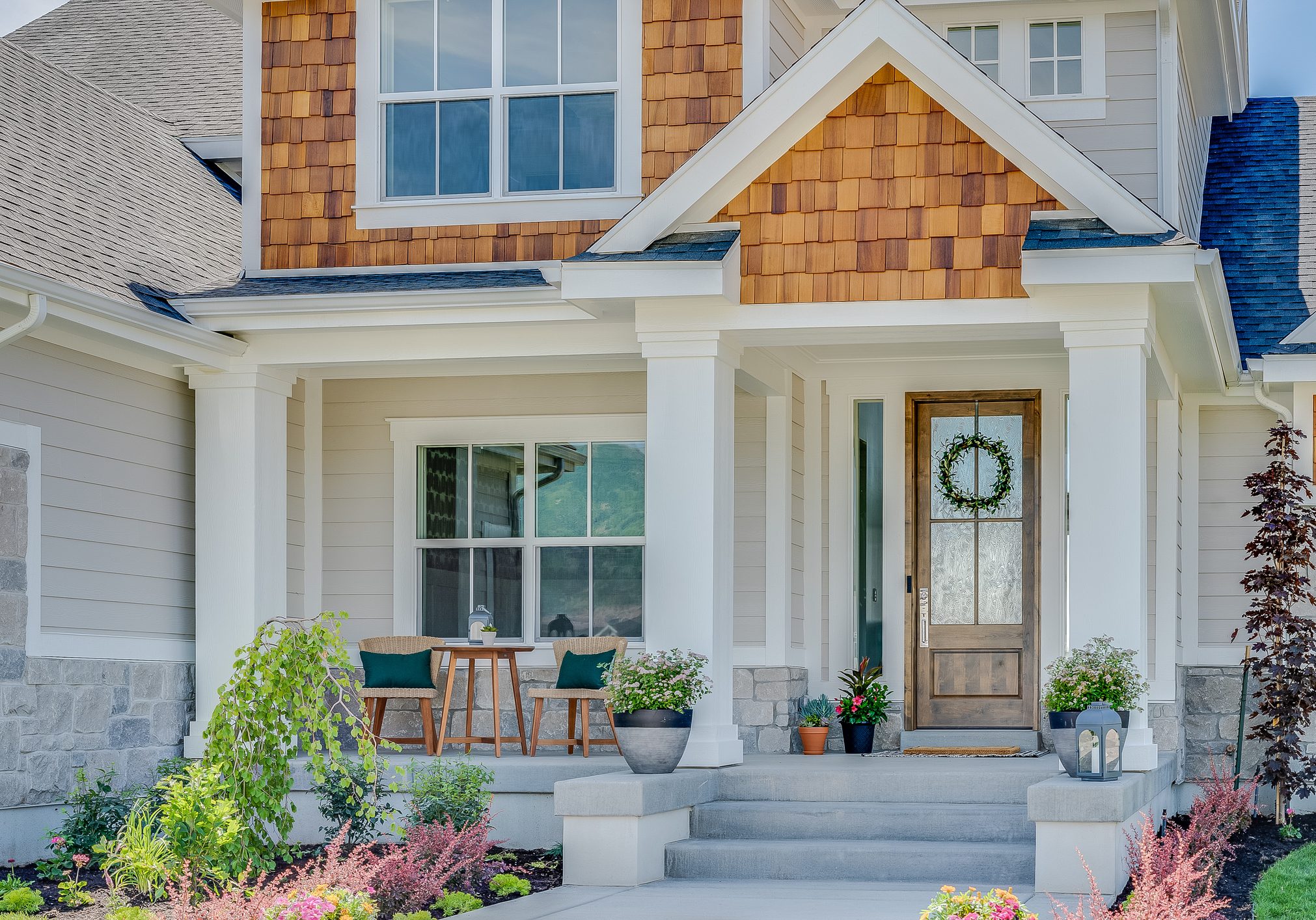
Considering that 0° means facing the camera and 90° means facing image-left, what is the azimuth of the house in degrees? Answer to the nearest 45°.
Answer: approximately 0°

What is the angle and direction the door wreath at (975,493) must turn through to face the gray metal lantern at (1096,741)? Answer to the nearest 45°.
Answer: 0° — it already faces it

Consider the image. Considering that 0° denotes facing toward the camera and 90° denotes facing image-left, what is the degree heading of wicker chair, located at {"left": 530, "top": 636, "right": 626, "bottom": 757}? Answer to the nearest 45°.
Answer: approximately 45°

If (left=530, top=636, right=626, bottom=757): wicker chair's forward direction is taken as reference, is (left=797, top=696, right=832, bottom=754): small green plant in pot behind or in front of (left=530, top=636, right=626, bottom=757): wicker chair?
behind

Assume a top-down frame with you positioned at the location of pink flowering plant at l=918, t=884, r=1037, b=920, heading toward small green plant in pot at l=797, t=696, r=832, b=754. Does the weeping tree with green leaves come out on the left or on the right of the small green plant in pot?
left

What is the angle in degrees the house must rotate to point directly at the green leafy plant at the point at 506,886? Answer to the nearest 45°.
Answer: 0° — it already faces it
